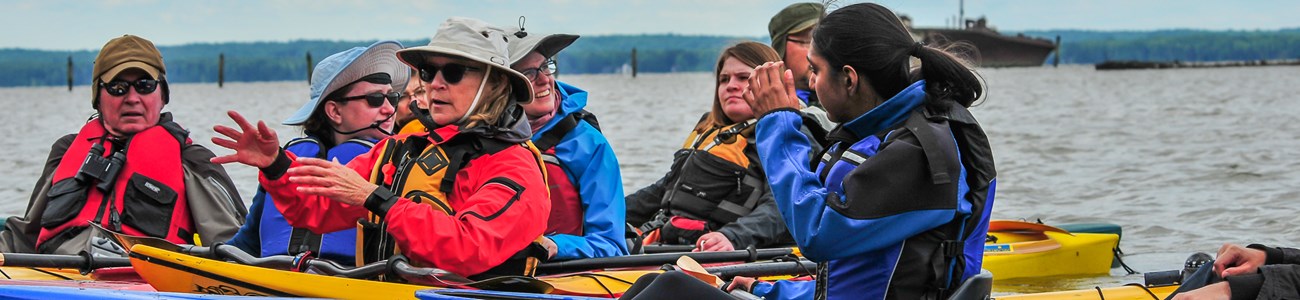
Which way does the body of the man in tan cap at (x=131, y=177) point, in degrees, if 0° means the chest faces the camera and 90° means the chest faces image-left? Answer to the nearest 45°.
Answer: approximately 0°

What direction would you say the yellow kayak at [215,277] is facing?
to the viewer's left

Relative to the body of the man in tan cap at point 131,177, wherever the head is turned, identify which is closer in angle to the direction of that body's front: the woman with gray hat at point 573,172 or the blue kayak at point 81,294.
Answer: the blue kayak

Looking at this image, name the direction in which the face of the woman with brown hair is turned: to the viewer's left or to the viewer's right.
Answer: to the viewer's left

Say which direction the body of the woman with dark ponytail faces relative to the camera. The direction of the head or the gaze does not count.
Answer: to the viewer's left
